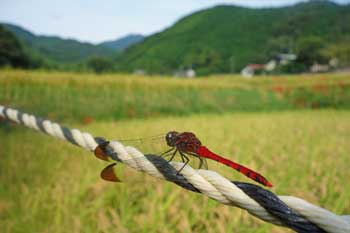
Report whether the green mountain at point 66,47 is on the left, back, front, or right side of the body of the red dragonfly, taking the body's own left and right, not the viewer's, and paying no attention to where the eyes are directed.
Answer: right

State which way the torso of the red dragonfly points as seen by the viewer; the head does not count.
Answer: to the viewer's left

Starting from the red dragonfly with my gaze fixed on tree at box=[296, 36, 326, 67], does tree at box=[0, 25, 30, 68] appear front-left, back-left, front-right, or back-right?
front-left

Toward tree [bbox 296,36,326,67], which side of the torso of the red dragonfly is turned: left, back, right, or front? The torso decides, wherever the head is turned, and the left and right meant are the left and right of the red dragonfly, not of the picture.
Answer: right
